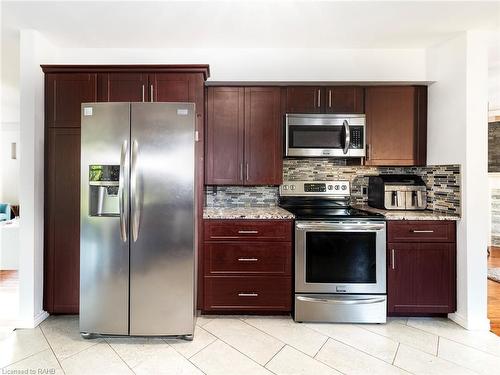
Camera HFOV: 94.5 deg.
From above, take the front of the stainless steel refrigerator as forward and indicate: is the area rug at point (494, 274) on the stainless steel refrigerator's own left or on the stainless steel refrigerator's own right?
on the stainless steel refrigerator's own left

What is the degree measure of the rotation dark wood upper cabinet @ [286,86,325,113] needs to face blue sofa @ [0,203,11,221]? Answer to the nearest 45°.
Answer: approximately 90° to its right

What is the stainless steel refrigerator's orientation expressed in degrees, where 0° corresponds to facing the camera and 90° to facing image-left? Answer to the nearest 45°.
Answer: approximately 0°
